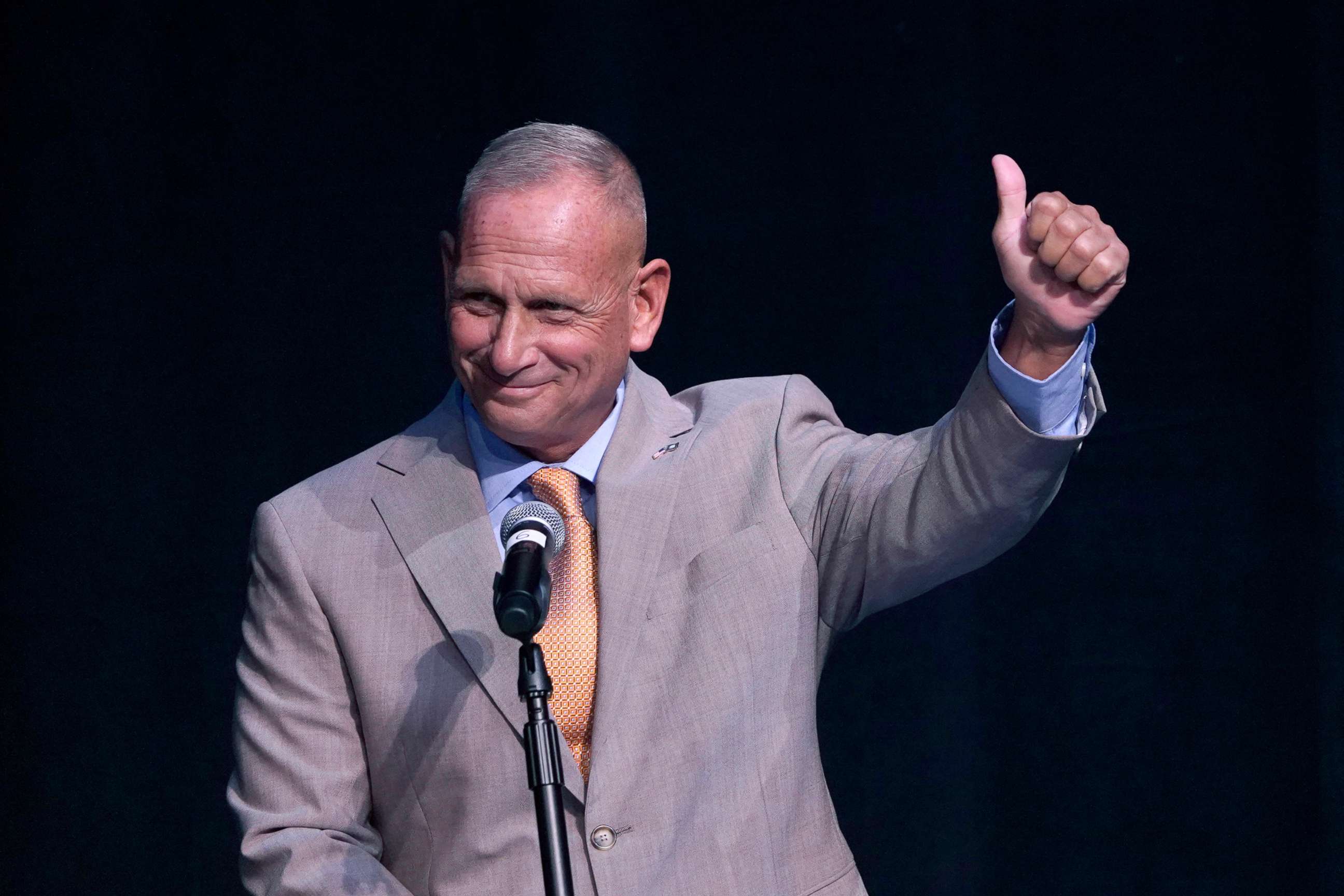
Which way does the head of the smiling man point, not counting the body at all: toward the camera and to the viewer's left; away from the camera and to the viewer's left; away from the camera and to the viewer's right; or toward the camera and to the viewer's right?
toward the camera and to the viewer's left

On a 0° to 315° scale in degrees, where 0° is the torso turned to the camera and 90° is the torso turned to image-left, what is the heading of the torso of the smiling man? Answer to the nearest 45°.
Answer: approximately 0°

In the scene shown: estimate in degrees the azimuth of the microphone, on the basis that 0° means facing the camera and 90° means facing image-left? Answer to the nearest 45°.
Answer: approximately 180°

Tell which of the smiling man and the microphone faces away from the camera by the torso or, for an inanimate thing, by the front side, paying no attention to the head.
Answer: the microphone

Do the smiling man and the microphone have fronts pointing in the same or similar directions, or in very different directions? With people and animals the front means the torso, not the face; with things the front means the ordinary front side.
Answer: very different directions

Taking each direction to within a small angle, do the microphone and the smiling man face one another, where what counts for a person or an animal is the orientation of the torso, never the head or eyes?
yes

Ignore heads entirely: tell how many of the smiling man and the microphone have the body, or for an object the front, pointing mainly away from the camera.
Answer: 1
